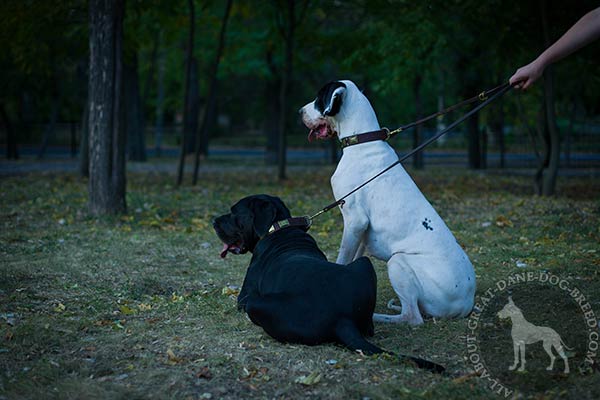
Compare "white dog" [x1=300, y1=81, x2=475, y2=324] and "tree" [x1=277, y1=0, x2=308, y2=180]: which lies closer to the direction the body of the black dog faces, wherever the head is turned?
the tree

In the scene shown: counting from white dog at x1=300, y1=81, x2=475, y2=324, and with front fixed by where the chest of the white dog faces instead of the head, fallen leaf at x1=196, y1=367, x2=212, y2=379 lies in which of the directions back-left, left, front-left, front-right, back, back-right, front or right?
front-left

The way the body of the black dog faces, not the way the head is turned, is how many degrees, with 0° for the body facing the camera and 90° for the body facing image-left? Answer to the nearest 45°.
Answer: approximately 135°

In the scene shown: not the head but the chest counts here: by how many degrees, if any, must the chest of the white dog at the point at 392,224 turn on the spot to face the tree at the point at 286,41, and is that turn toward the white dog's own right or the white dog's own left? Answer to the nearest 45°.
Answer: approximately 90° to the white dog's own right

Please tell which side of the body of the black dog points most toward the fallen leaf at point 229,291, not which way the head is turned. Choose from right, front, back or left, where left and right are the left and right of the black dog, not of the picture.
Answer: front

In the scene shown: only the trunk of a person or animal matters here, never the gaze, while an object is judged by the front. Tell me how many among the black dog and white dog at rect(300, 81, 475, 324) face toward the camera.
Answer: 0

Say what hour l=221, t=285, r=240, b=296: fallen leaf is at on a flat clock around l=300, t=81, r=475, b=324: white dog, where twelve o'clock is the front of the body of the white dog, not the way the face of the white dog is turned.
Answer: The fallen leaf is roughly at 1 o'clock from the white dog.

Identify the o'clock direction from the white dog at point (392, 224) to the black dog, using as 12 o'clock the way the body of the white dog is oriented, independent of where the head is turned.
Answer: The black dog is roughly at 10 o'clock from the white dog.

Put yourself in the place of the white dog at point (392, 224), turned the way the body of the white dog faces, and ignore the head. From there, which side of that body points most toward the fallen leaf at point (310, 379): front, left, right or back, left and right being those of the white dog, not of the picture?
left

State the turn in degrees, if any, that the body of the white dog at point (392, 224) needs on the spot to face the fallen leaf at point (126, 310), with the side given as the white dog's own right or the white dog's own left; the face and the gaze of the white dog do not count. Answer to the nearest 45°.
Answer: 0° — it already faces it

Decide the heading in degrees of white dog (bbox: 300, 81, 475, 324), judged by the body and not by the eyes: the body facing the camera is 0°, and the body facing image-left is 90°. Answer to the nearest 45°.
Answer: approximately 90°

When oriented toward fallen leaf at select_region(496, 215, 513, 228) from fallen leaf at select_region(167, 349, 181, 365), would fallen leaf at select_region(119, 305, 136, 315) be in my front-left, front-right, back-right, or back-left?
front-left

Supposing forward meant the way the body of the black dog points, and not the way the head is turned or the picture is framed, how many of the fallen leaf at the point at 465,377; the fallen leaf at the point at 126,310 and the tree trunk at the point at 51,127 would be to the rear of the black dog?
1

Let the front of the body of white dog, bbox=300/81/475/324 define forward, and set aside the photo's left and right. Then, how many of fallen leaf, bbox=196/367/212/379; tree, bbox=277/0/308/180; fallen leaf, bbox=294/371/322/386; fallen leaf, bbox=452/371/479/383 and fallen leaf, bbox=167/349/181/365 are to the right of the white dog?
1

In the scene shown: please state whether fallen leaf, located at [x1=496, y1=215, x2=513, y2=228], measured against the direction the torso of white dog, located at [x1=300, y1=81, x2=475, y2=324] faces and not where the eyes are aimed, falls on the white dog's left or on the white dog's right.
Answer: on the white dog's right

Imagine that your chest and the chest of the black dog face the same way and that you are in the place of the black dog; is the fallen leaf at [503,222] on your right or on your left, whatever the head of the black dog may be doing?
on your right

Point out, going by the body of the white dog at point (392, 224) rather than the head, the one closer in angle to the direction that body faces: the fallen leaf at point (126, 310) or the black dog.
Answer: the fallen leaf
